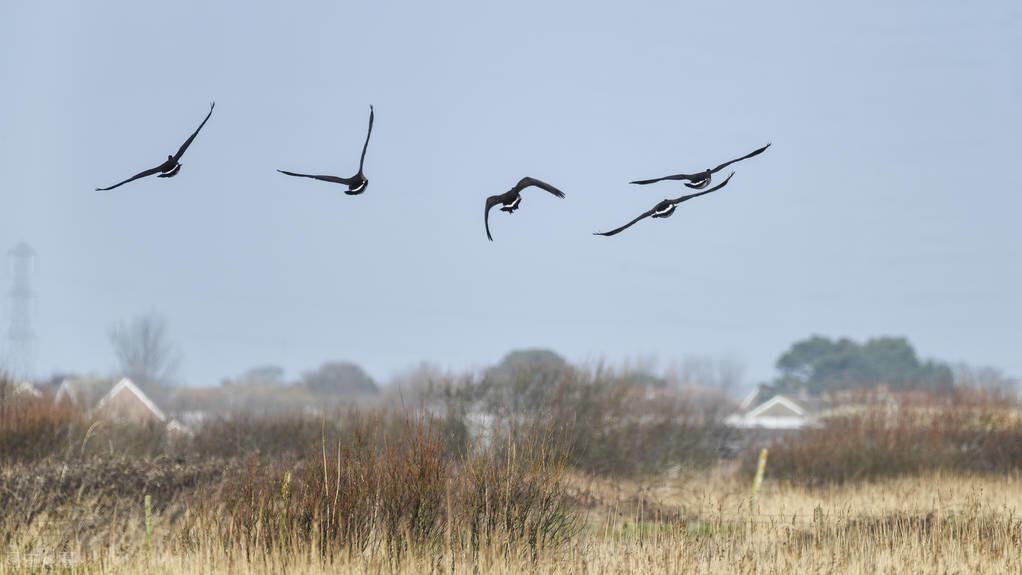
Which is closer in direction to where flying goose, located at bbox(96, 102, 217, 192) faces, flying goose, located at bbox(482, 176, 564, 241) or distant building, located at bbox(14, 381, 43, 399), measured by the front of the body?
the distant building

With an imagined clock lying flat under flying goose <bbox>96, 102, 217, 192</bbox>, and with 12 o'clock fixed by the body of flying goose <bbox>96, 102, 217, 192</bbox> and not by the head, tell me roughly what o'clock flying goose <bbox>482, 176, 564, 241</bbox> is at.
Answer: flying goose <bbox>482, 176, 564, 241</bbox> is roughly at 4 o'clock from flying goose <bbox>96, 102, 217, 192</bbox>.

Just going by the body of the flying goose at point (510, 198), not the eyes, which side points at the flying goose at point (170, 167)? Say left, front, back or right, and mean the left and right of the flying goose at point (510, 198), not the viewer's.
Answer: left

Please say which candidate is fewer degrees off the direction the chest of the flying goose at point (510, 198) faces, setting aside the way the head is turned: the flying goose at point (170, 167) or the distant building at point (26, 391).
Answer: the distant building

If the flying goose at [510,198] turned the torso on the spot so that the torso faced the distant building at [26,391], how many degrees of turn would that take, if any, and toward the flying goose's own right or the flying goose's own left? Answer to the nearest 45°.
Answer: approximately 45° to the flying goose's own left

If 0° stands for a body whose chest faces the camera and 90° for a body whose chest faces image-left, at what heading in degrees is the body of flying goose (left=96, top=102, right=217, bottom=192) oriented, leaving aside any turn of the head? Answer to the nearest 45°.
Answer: approximately 180°

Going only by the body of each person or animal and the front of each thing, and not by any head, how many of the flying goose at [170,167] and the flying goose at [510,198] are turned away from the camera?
2

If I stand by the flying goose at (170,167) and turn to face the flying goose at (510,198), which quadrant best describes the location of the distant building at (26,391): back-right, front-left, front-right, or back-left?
back-left

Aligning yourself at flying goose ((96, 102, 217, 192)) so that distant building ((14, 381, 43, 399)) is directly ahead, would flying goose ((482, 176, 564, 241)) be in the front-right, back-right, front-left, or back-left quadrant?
back-right

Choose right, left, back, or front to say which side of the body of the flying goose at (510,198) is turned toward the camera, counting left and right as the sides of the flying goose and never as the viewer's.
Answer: back
